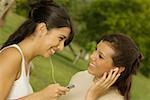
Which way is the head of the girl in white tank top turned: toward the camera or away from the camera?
toward the camera

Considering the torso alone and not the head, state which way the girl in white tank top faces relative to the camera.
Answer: to the viewer's right
